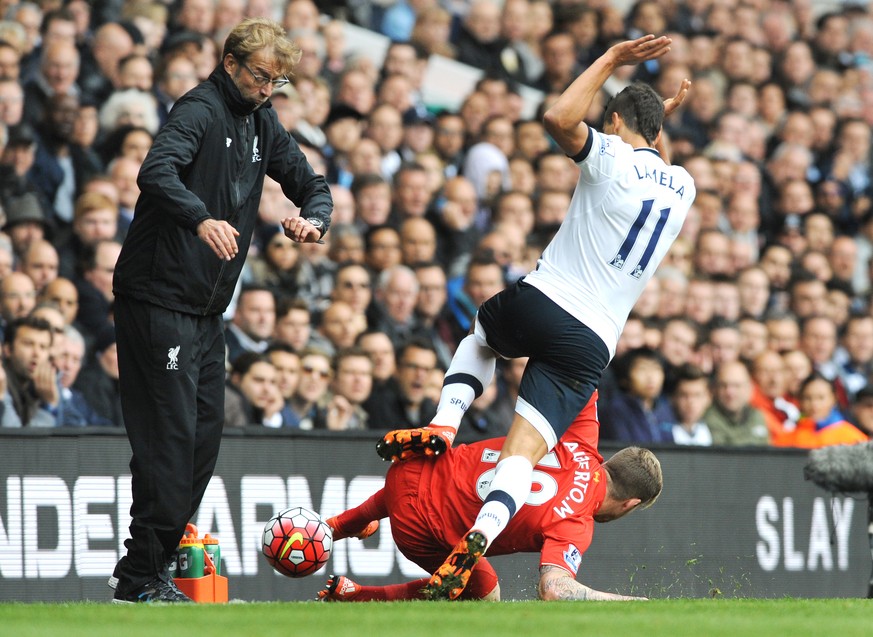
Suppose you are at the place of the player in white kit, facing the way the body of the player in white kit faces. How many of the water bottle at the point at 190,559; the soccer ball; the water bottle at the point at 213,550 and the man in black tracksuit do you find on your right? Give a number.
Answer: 0

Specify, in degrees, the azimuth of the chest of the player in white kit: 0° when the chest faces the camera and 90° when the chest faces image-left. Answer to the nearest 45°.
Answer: approximately 135°

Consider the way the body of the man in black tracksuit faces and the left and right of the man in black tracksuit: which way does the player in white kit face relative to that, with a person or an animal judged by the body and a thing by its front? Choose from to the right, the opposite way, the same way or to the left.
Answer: the opposite way

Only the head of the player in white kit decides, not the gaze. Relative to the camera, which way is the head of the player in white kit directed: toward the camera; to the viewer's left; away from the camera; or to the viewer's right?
away from the camera

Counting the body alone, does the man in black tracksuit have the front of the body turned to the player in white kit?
no

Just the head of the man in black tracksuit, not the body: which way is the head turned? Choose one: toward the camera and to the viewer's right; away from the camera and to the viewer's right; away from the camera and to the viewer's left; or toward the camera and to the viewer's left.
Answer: toward the camera and to the viewer's right

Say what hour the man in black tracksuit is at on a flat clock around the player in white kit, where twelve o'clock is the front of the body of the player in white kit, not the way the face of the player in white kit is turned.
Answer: The man in black tracksuit is roughly at 10 o'clock from the player in white kit.

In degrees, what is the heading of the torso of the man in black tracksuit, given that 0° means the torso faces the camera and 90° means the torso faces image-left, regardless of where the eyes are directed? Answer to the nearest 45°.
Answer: approximately 315°

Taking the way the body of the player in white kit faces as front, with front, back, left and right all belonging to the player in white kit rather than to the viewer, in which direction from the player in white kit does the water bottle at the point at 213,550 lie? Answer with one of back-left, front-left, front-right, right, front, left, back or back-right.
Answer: front-left
